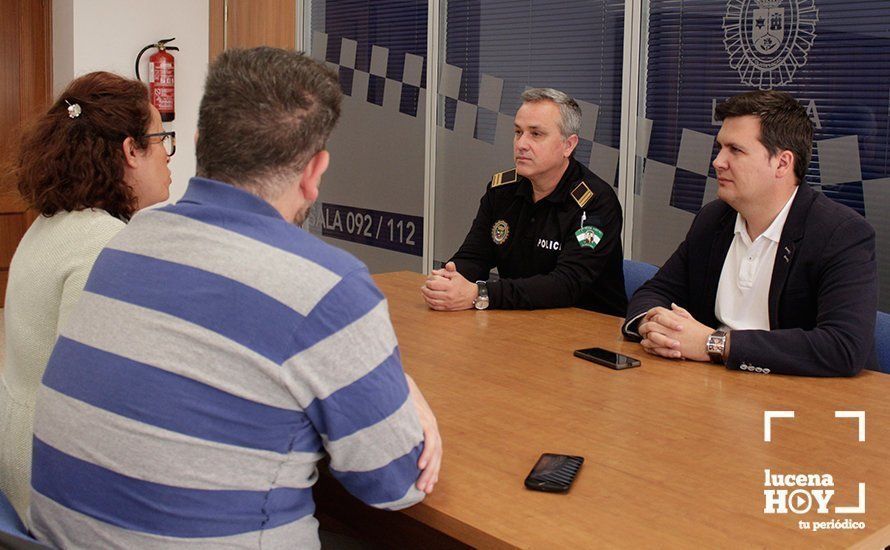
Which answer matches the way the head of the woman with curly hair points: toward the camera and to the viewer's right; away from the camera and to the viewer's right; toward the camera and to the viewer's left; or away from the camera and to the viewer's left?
away from the camera and to the viewer's right

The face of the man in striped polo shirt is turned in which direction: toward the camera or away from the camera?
away from the camera

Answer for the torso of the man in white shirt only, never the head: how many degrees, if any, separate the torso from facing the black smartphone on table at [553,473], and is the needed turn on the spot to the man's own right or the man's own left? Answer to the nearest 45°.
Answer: approximately 45° to the man's own left

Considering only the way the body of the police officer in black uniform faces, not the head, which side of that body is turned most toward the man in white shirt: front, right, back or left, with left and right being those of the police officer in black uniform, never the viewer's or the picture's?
left

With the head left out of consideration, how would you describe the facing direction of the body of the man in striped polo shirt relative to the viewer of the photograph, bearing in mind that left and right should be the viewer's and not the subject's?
facing away from the viewer and to the right of the viewer

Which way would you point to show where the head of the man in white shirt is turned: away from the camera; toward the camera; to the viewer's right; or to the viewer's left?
to the viewer's left

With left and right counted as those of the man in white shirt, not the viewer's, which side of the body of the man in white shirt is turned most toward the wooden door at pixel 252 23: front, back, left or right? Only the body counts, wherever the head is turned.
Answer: right

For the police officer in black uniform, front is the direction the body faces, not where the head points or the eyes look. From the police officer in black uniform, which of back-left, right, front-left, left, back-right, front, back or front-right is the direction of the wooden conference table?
front-left

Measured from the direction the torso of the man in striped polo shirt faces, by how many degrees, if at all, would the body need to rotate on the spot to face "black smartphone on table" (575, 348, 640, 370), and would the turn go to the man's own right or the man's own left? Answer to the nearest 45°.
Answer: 0° — they already face it

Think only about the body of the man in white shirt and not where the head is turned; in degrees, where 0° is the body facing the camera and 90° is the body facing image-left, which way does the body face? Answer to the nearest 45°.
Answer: approximately 45°

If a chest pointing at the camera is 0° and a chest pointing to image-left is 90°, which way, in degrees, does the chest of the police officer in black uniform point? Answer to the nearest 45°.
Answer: approximately 45°

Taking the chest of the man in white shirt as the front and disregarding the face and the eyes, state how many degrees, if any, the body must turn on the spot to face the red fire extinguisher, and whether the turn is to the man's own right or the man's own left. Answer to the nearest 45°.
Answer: approximately 90° to the man's own right

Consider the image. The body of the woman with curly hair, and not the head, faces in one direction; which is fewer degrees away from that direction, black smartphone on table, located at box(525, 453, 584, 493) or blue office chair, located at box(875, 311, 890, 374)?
the blue office chair

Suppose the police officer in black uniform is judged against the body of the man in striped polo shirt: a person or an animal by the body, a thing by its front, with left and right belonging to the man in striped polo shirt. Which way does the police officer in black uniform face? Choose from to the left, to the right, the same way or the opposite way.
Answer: the opposite way
